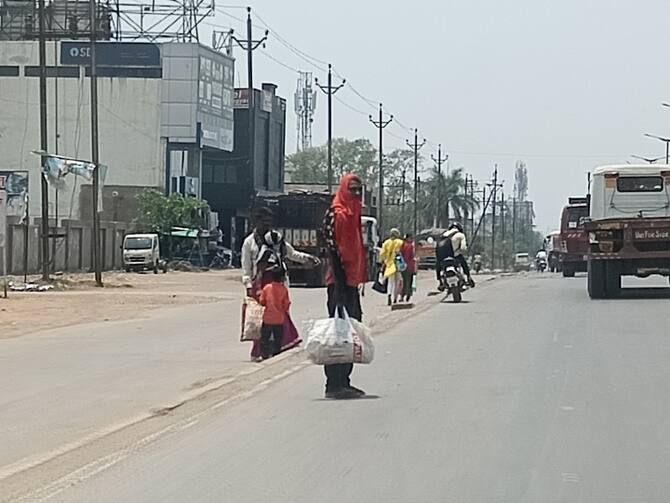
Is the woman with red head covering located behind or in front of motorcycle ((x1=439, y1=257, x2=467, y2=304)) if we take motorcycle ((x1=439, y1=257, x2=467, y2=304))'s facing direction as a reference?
behind

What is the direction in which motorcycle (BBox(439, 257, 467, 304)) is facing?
away from the camera

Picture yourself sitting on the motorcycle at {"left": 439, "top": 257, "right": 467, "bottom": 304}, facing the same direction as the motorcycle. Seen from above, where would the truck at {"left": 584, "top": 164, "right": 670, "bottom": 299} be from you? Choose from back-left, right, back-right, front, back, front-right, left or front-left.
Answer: right

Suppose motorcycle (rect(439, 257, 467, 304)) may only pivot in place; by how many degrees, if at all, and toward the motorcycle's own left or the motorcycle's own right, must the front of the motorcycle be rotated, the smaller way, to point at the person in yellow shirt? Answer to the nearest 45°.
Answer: approximately 135° to the motorcycle's own left
